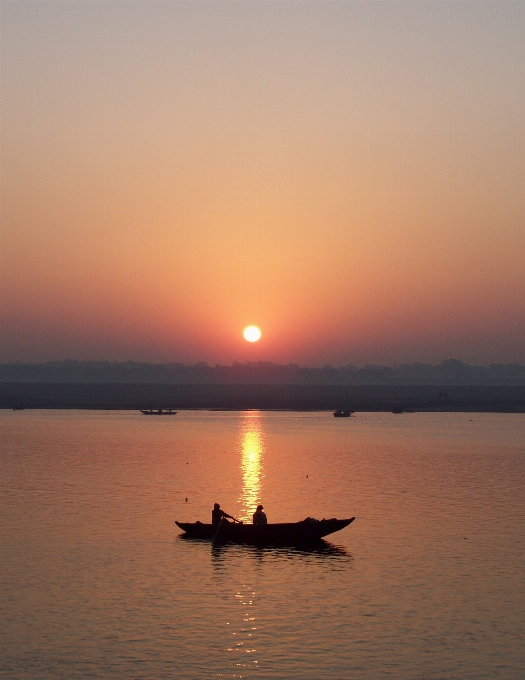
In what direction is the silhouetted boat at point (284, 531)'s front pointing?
to the viewer's right
